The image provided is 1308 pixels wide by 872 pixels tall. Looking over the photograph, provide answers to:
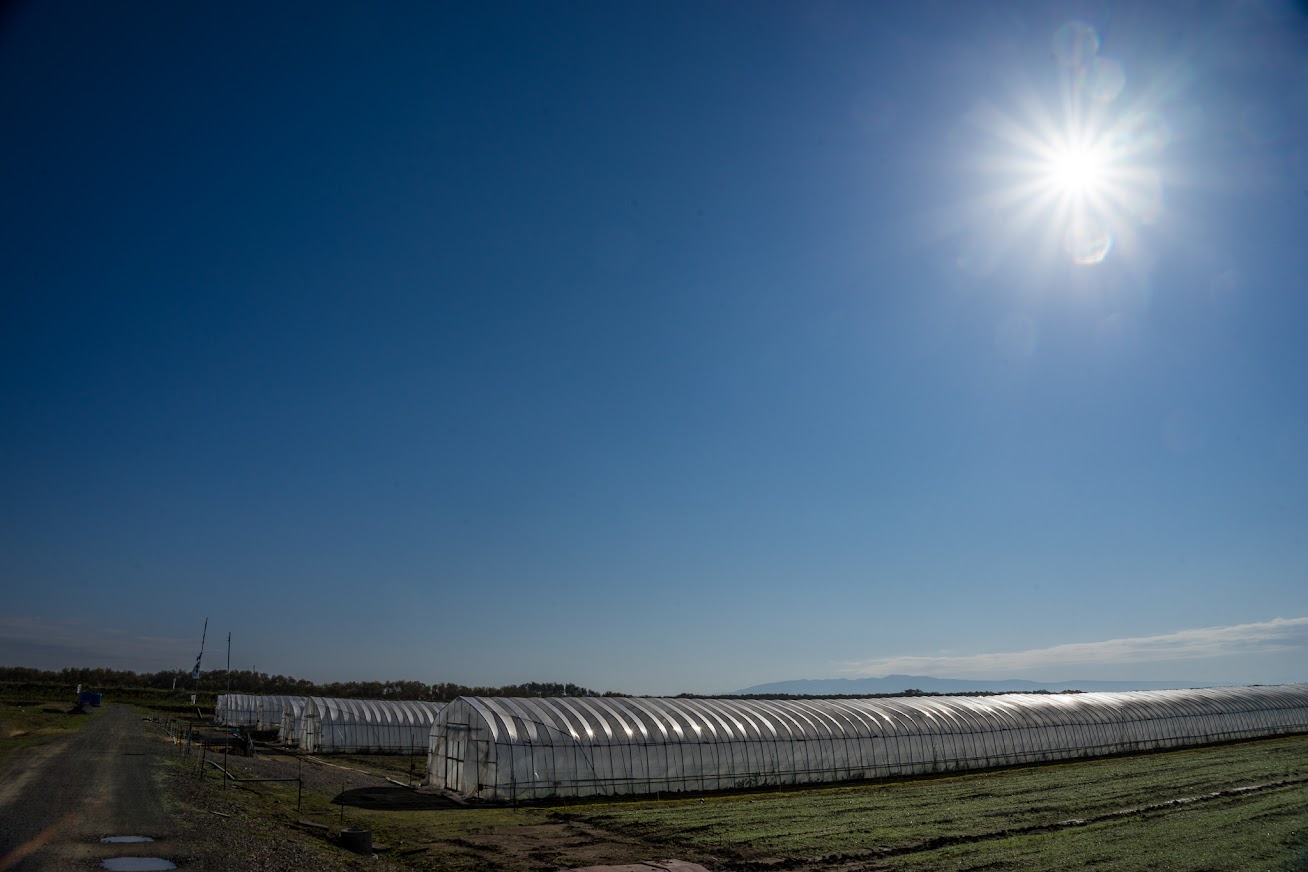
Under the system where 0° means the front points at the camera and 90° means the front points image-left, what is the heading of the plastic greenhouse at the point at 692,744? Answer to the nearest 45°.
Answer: approximately 45°

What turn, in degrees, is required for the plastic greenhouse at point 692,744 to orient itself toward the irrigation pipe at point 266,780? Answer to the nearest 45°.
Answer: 0° — it already faces it
